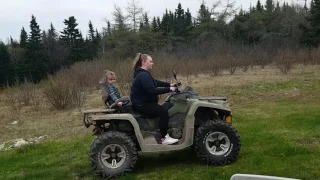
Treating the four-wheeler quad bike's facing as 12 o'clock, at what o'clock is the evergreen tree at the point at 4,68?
The evergreen tree is roughly at 8 o'clock from the four-wheeler quad bike.

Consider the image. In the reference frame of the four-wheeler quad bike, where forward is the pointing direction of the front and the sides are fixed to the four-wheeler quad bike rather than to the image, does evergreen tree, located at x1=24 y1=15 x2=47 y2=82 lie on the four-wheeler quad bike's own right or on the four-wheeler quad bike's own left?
on the four-wheeler quad bike's own left

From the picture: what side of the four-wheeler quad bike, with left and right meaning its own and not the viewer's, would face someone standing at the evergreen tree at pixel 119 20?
left

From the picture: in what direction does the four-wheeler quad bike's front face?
to the viewer's right
